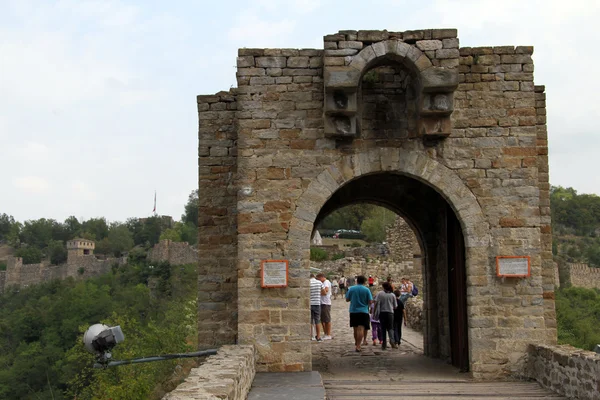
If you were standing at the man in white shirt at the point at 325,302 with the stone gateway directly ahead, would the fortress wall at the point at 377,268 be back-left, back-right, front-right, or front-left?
back-left

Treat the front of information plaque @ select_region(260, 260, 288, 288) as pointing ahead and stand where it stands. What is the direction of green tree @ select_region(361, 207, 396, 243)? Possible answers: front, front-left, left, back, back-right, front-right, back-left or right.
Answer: back

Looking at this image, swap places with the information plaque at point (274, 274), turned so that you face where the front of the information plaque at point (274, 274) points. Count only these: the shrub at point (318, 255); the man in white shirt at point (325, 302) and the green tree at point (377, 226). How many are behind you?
3

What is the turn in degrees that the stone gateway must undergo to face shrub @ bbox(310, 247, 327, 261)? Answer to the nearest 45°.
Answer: approximately 180°

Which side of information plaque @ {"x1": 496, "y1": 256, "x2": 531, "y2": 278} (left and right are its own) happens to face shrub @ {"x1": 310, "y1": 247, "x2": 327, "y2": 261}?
back

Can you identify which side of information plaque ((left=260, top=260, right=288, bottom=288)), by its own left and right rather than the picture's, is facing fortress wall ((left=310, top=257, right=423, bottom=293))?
back

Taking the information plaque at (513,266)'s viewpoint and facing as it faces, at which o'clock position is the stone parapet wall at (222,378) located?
The stone parapet wall is roughly at 1 o'clock from the information plaque.

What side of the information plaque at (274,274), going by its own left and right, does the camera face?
front

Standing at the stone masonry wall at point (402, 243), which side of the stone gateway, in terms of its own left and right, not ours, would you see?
back

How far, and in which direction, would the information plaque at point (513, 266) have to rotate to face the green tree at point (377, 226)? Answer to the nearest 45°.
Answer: approximately 180°

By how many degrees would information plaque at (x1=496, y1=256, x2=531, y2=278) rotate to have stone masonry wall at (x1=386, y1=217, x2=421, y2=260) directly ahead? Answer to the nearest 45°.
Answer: approximately 180°
